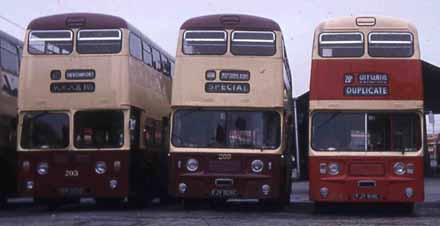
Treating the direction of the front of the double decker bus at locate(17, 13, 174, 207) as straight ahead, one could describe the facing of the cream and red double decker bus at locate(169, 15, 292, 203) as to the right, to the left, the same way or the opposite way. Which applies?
the same way

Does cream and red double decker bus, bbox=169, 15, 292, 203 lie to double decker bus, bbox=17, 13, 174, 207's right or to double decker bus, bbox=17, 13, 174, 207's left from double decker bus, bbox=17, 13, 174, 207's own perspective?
on its left

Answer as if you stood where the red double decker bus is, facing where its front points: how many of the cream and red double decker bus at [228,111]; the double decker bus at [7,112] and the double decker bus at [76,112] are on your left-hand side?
0

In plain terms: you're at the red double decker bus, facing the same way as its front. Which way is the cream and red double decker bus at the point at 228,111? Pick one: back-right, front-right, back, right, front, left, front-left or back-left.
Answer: right

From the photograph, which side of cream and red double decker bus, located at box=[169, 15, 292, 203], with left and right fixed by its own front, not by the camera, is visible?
front

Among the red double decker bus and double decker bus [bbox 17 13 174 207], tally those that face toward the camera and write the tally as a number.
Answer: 2

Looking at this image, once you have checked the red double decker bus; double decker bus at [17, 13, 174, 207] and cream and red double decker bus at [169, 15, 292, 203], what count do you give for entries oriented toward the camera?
3

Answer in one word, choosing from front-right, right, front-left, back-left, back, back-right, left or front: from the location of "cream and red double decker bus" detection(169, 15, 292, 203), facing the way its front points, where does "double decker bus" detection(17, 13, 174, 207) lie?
right

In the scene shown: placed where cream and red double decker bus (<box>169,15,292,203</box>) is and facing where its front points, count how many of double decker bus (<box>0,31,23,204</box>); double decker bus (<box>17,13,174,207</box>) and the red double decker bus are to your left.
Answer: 1

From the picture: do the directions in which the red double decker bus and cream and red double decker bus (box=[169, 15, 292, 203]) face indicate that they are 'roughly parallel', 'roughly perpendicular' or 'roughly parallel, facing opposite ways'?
roughly parallel

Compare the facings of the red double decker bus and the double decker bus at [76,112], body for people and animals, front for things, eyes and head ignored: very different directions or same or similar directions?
same or similar directions

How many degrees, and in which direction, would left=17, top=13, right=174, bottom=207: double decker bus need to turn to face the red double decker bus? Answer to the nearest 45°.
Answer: approximately 90° to its left

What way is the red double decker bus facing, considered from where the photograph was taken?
facing the viewer
